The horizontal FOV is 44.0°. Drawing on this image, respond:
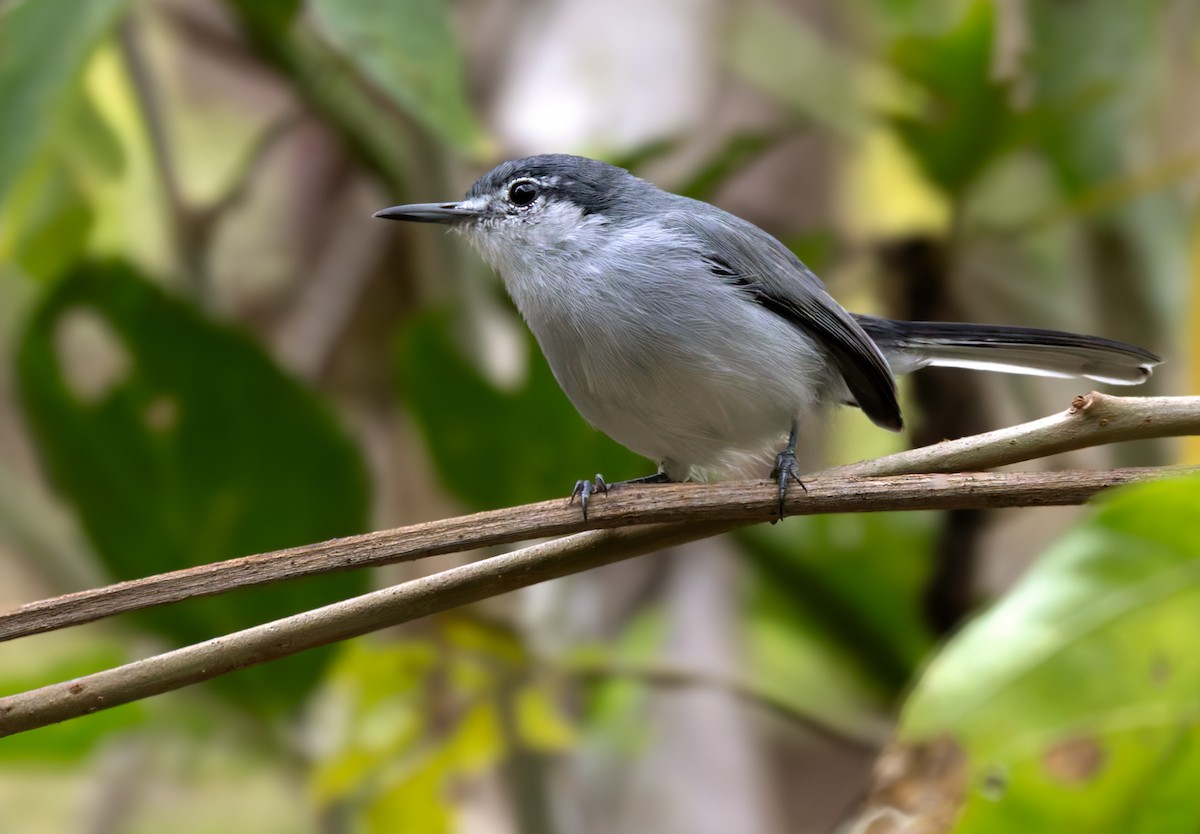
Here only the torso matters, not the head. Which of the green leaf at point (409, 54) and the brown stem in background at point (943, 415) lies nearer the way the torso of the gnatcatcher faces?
the green leaf

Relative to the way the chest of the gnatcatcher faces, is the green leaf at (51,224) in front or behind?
in front

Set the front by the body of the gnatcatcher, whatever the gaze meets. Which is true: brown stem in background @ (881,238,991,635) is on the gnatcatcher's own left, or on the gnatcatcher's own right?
on the gnatcatcher's own right

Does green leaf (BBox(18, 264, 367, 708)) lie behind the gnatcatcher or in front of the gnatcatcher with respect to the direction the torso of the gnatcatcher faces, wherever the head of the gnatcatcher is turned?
in front

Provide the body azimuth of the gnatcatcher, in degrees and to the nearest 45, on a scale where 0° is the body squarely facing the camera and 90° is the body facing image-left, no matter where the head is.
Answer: approximately 90°
